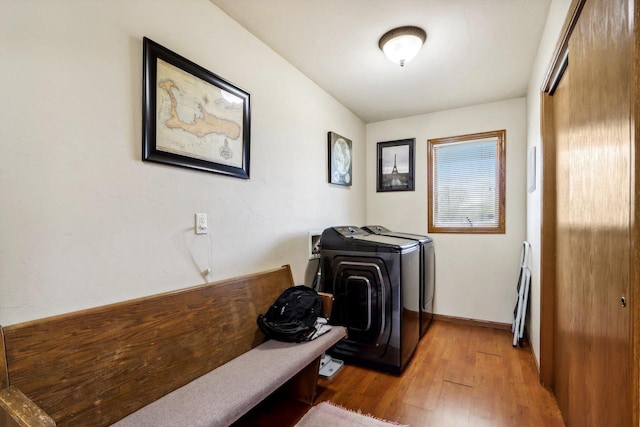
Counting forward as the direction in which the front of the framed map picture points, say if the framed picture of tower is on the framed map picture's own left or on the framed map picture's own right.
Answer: on the framed map picture's own left

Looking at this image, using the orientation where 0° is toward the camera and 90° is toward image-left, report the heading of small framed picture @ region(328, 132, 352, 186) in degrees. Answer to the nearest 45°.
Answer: approximately 315°

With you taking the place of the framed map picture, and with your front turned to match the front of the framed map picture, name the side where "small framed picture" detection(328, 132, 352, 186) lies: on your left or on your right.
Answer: on your left

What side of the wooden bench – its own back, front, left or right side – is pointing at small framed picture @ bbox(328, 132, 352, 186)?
left

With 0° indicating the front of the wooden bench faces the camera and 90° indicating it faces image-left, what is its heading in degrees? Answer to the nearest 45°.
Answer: approximately 315°

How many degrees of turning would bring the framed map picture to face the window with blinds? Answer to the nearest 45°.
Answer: approximately 45° to its left

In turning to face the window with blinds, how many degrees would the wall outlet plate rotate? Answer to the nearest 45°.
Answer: approximately 45° to its left
